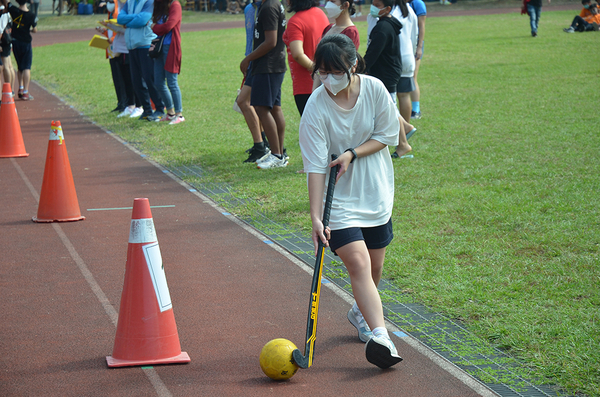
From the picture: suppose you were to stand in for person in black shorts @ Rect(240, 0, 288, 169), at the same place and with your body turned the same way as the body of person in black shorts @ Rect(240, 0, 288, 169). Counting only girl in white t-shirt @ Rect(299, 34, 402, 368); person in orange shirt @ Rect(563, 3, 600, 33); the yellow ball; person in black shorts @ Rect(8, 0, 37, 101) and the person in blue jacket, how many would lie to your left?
2

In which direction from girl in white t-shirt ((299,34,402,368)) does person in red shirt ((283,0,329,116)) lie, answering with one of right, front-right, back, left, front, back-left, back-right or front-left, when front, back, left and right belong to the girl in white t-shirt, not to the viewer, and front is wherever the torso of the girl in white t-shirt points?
back
